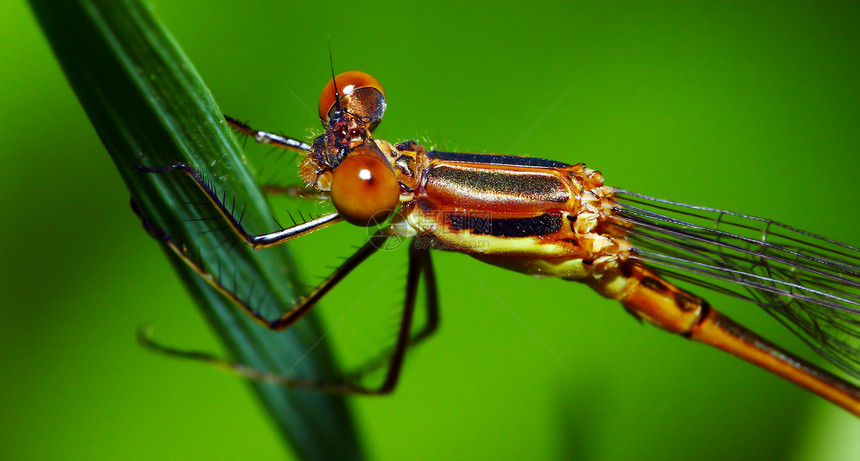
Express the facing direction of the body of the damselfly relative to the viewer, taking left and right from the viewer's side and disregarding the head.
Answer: facing to the left of the viewer
